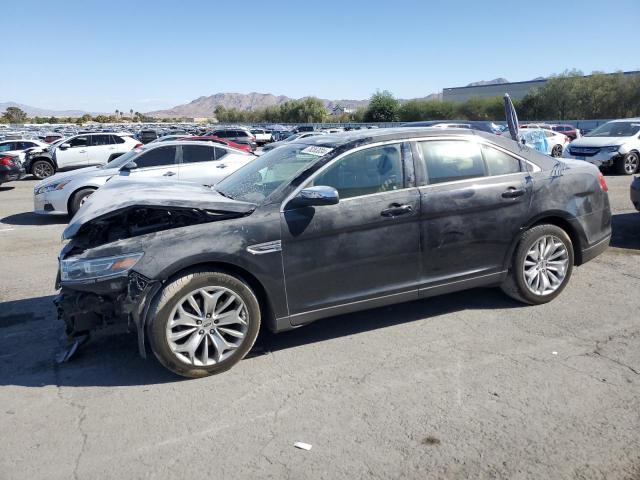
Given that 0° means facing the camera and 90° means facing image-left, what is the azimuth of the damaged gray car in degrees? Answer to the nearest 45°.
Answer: approximately 45°

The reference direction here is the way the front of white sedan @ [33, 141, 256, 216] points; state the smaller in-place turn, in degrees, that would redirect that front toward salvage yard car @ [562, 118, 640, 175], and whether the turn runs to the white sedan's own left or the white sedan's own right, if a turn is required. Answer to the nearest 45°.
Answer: approximately 135° to the white sedan's own left

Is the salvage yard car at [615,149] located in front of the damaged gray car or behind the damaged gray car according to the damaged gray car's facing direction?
behind

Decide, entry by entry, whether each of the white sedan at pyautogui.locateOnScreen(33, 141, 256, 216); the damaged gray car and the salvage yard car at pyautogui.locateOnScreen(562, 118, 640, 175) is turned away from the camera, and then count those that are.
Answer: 0

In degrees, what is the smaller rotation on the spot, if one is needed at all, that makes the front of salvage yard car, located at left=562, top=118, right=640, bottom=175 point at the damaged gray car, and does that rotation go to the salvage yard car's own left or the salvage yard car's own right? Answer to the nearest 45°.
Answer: approximately 45° to the salvage yard car's own left

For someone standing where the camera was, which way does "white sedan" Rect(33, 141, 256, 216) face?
facing the viewer and to the left of the viewer
